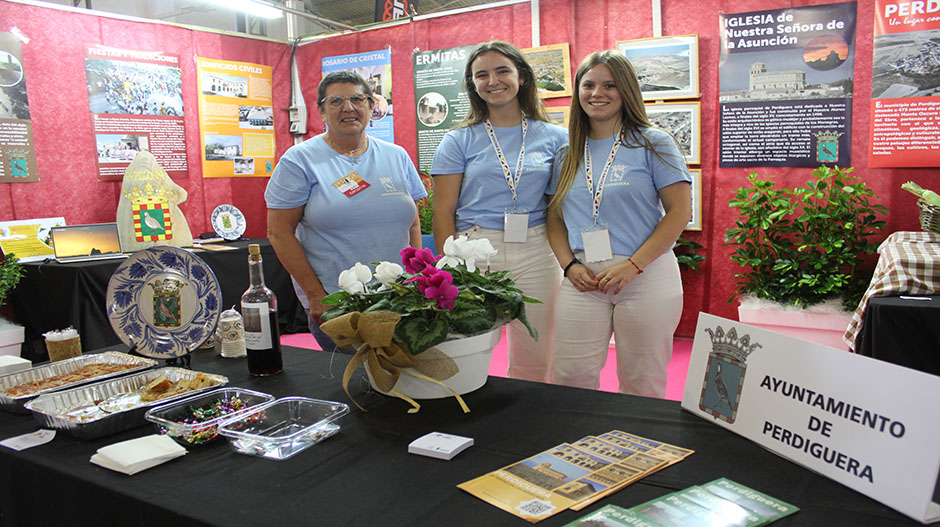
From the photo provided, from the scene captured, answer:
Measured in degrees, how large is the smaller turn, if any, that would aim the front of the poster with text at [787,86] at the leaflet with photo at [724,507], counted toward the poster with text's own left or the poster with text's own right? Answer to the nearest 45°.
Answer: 0° — it already faces it

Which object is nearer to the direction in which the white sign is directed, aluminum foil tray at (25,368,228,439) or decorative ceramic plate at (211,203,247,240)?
the aluminum foil tray

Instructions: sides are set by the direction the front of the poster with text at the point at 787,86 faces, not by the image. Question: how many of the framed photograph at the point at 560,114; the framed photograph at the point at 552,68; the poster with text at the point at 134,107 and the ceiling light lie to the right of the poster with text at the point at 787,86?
4

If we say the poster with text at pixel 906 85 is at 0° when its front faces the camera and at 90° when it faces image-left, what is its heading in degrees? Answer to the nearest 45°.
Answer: approximately 0°

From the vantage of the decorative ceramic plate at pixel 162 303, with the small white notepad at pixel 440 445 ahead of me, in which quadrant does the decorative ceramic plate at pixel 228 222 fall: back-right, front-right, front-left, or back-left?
back-left

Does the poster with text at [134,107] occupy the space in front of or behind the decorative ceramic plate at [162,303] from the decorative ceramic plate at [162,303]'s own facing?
behind

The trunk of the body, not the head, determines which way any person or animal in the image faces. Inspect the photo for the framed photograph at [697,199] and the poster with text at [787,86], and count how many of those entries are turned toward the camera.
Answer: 2

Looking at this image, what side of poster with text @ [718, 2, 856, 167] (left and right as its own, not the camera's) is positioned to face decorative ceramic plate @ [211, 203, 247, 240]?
right
